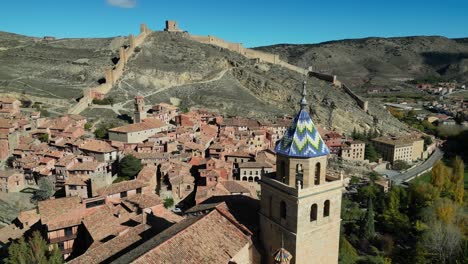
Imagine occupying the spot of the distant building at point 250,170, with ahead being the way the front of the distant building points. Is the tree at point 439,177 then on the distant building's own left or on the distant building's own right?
on the distant building's own left

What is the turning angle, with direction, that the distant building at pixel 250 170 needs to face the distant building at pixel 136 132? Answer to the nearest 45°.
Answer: approximately 90° to its right

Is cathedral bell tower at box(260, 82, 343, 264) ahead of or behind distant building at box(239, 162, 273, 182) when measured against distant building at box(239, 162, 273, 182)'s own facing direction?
ahead

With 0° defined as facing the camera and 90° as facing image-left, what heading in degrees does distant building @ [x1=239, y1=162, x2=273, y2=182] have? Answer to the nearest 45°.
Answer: approximately 0°

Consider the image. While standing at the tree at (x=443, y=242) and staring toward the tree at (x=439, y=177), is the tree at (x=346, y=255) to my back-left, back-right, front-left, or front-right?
back-left

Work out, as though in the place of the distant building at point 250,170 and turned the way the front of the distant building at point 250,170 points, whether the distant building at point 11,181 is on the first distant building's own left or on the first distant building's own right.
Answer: on the first distant building's own right

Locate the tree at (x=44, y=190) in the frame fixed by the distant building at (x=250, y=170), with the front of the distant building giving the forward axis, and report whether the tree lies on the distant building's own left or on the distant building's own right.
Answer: on the distant building's own right

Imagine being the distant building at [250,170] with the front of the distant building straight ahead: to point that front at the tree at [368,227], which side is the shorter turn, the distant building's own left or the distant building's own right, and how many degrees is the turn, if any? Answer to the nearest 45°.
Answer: approximately 90° to the distant building's own left

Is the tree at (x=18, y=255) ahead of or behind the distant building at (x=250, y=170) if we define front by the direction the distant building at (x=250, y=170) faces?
ahead

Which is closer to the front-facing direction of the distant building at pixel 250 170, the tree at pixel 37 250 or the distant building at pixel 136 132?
the tree

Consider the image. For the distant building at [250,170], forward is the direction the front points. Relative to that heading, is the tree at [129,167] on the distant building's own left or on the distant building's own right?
on the distant building's own right
